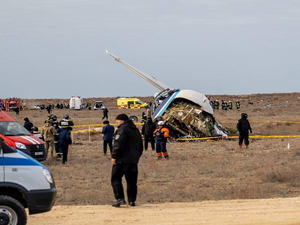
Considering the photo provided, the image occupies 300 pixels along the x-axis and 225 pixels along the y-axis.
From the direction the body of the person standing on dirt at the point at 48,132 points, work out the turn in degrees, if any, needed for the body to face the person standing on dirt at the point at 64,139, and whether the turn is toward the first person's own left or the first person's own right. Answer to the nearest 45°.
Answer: approximately 135° to the first person's own right

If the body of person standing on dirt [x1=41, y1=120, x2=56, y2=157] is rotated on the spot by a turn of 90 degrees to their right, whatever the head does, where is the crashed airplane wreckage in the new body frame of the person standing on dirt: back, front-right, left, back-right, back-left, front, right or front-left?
front-left

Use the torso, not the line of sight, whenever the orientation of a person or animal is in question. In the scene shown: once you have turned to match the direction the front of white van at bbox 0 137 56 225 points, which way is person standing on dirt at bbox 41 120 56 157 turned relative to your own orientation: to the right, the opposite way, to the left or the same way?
to the left

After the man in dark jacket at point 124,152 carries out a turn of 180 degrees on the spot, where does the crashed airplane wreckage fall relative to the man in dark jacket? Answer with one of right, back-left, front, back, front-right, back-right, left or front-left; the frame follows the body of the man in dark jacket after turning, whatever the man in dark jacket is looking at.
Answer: back-left

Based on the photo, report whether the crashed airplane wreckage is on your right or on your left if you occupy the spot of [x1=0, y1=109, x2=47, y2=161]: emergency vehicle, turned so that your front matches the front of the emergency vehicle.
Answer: on your left

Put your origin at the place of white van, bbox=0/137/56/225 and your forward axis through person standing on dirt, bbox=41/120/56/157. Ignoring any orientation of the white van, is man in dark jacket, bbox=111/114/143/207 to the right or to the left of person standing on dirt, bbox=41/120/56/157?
right

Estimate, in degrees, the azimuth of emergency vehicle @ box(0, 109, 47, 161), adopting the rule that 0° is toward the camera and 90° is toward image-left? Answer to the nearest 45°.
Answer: approximately 315°

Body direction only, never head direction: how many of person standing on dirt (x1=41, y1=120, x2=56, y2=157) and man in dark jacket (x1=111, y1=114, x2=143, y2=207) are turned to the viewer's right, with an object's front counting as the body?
0

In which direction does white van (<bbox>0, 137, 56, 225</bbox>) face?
to the viewer's right

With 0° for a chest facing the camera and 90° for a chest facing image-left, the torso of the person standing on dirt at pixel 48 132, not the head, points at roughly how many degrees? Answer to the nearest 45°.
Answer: approximately 180°
